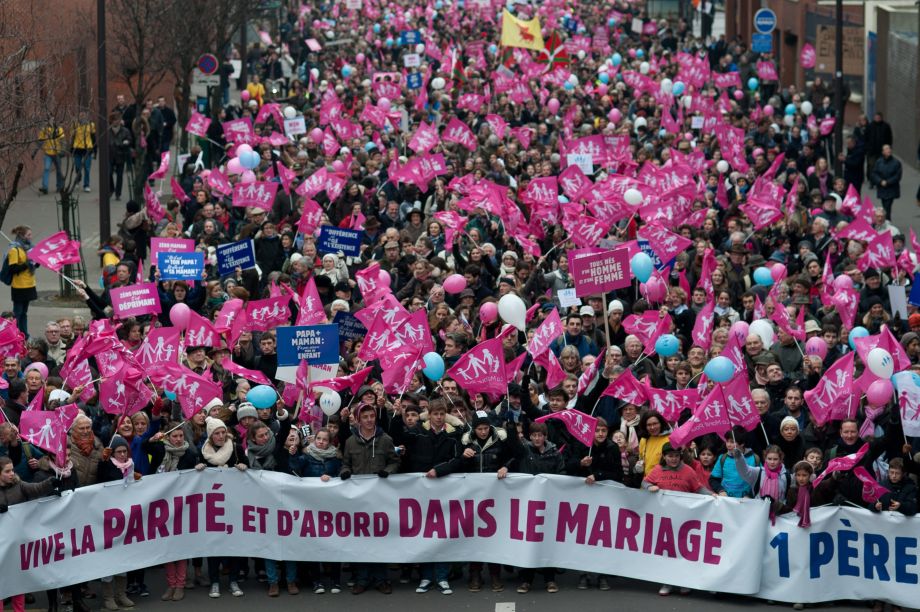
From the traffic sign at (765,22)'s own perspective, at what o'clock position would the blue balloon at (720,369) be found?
The blue balloon is roughly at 12 o'clock from the traffic sign.

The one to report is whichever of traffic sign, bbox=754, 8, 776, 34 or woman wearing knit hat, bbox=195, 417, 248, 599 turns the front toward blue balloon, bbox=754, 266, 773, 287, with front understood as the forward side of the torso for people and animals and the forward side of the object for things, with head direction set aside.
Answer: the traffic sign

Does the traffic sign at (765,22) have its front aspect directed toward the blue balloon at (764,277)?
yes

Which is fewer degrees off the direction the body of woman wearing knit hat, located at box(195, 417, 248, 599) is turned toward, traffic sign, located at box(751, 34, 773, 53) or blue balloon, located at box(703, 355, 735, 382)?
the blue balloon

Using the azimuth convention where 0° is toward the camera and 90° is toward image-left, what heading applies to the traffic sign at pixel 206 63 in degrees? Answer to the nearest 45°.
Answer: approximately 0°

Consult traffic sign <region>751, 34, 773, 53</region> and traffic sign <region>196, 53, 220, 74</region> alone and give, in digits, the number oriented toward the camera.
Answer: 2

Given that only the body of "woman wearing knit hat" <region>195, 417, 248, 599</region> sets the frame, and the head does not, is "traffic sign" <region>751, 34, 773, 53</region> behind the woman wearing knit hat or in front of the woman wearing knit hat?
behind

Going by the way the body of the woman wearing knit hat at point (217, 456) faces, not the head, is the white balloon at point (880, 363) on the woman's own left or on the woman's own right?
on the woman's own left

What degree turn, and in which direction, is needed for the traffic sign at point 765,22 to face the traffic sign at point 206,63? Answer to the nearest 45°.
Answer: approximately 45° to its right

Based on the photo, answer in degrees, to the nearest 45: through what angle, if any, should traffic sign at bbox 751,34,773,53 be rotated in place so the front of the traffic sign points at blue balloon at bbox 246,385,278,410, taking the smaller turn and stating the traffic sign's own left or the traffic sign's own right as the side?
0° — it already faces it
